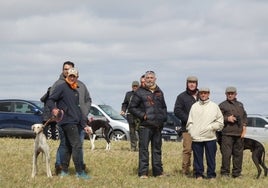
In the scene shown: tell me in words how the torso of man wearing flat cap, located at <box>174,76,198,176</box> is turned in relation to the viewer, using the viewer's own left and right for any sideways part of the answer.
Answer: facing the viewer and to the right of the viewer

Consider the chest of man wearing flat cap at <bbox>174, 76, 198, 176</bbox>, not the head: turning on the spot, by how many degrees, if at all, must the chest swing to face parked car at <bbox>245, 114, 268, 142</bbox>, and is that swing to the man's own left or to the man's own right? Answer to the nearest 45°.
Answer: approximately 135° to the man's own left

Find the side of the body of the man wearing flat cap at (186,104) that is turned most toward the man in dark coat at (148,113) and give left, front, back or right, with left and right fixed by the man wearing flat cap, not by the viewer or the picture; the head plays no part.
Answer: right

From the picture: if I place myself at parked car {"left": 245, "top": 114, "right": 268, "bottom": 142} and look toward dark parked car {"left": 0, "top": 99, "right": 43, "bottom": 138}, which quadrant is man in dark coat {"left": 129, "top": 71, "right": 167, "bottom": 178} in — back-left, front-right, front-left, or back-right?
front-left

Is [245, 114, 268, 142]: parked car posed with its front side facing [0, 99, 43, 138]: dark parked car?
no

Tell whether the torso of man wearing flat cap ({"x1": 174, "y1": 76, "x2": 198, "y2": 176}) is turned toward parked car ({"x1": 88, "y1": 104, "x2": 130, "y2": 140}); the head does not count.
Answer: no

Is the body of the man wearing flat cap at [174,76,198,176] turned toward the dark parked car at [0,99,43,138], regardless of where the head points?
no

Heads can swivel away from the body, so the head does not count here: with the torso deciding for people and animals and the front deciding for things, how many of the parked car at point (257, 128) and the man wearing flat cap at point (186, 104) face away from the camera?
0
